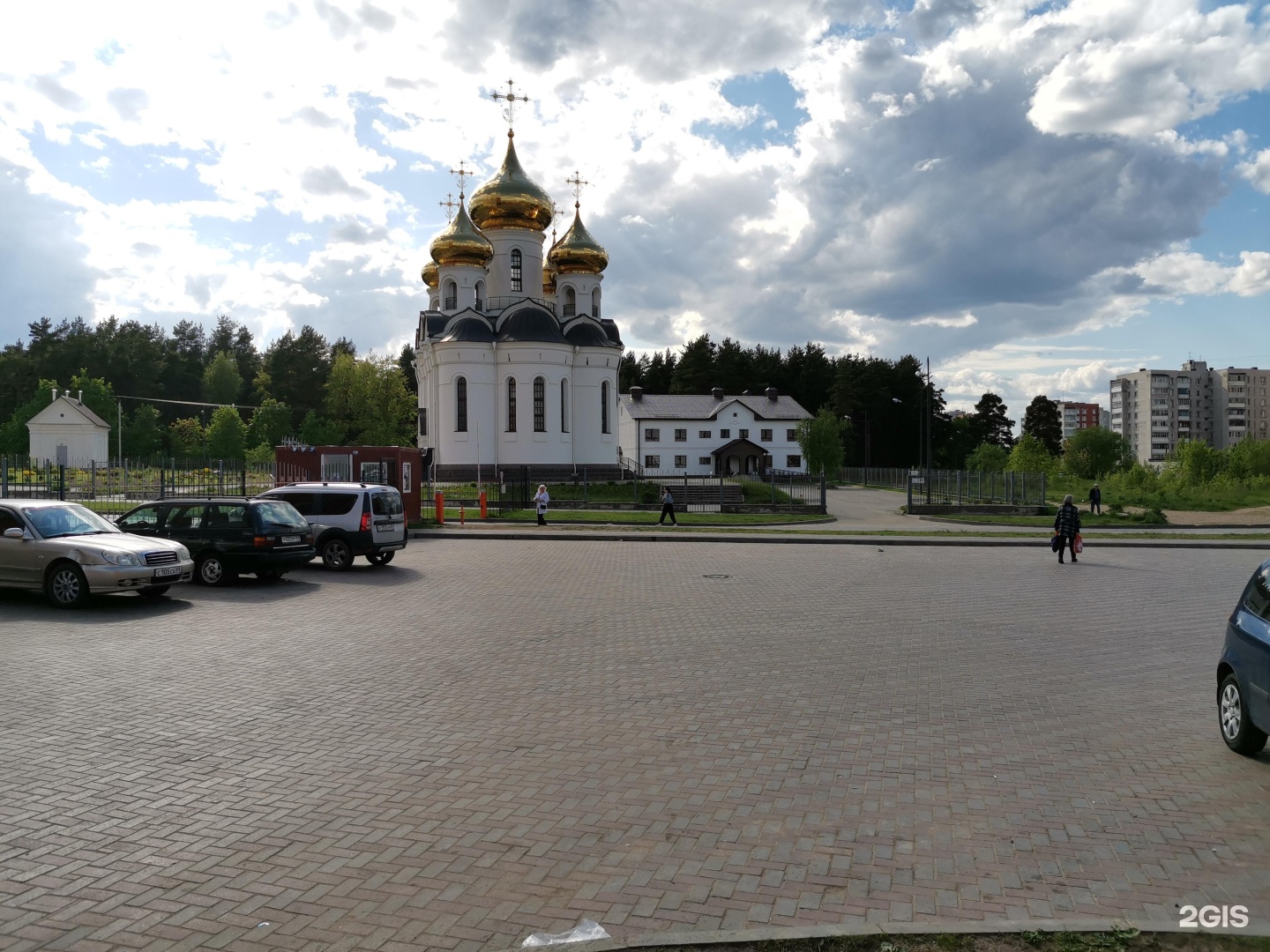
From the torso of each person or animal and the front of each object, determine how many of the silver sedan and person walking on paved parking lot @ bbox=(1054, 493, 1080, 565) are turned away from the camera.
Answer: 1

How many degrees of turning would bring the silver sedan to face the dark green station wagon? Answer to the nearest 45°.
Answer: approximately 90° to its left

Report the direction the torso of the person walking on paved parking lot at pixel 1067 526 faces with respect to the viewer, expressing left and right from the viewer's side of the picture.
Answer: facing away from the viewer

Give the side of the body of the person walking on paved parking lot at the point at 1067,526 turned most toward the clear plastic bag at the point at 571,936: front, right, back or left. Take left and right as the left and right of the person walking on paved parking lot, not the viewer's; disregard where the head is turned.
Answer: back
